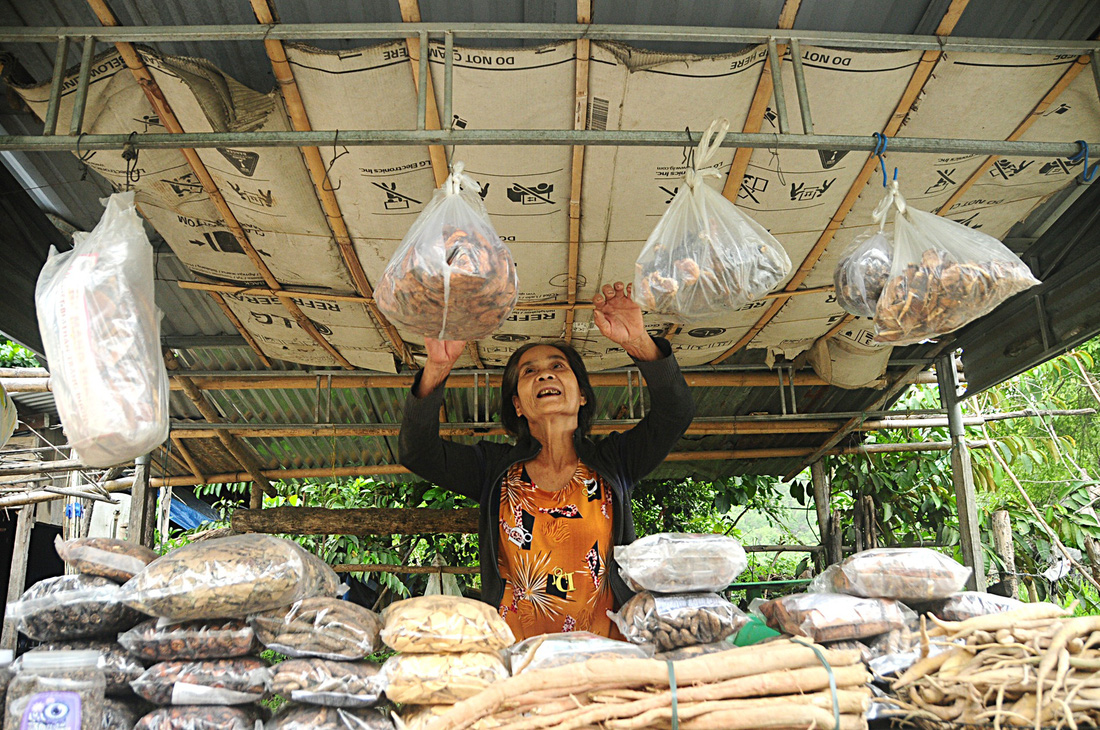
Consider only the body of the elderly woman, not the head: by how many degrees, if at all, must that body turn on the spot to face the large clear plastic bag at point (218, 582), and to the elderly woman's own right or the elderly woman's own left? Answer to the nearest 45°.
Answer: approximately 45° to the elderly woman's own right

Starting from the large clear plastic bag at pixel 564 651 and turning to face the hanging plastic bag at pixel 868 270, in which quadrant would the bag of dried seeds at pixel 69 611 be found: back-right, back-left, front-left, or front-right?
back-left

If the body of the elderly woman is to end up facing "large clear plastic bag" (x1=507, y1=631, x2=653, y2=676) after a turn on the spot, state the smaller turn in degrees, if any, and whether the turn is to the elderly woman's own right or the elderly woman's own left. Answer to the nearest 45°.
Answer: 0° — they already face it

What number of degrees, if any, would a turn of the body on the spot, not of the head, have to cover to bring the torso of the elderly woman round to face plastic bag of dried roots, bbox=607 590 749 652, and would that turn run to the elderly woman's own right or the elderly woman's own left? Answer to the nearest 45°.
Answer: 0° — they already face it

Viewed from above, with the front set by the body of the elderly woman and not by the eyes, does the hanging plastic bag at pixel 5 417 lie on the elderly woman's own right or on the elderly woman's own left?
on the elderly woman's own right

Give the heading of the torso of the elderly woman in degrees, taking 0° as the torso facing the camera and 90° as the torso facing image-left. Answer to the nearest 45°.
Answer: approximately 0°
